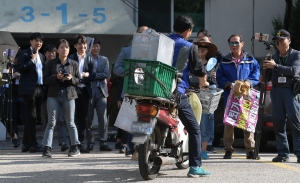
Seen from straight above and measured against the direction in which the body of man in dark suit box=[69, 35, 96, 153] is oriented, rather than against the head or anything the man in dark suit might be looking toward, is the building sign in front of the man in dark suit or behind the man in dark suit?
behind

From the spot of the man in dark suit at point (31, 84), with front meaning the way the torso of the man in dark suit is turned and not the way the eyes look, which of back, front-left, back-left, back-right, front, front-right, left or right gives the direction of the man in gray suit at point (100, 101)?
front-left

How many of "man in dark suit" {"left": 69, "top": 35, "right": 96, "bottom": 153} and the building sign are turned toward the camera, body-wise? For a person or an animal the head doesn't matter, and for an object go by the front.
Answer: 2

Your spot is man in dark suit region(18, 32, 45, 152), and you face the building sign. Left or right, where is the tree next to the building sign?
right

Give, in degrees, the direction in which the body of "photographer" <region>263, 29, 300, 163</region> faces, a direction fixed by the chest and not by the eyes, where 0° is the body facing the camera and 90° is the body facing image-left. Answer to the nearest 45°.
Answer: approximately 45°

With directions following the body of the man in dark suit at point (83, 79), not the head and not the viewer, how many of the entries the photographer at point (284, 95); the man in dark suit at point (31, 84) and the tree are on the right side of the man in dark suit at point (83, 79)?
1

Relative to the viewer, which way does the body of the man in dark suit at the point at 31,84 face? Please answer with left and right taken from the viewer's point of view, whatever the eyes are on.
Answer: facing the viewer and to the right of the viewer

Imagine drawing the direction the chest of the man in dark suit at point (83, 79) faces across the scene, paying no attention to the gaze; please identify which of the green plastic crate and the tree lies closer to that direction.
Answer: the green plastic crate

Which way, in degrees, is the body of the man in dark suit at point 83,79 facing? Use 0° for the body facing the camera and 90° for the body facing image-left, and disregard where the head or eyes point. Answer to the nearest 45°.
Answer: approximately 0°

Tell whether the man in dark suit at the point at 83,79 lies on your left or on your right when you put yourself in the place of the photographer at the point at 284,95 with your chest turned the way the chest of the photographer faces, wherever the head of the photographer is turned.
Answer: on your right
